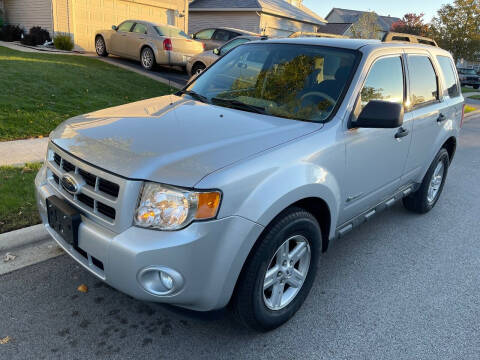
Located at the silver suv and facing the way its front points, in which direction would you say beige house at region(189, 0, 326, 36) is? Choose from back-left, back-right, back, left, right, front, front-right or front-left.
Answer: back-right

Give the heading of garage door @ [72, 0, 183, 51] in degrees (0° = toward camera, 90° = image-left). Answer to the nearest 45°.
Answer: approximately 315°

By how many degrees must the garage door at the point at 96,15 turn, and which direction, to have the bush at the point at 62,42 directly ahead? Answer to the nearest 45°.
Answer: approximately 90° to its right

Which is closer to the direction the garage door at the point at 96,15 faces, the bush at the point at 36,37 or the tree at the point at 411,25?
the tree

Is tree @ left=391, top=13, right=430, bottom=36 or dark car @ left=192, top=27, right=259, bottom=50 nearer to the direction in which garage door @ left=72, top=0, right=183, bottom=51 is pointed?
the dark car

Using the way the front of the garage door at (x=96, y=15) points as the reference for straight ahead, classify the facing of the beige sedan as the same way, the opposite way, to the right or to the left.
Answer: the opposite way

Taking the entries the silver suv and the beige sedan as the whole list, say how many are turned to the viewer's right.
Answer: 0

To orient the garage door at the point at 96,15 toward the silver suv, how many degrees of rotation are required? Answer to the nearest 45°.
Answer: approximately 45° to its right

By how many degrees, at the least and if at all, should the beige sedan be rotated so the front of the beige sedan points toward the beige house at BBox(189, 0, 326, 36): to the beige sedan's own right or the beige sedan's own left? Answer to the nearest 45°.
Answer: approximately 90° to the beige sedan's own right

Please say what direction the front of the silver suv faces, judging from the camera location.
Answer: facing the viewer and to the left of the viewer

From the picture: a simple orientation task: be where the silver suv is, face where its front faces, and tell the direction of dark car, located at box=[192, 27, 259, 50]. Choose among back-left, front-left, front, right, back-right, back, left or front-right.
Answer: back-right

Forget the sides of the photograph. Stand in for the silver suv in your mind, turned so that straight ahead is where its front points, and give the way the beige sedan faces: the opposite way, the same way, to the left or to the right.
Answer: to the right

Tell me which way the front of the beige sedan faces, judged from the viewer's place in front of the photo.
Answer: facing away from the viewer and to the left of the viewer

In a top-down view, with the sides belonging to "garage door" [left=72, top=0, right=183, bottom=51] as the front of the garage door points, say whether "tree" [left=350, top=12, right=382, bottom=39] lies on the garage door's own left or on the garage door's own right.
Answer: on the garage door's own left
